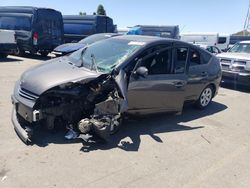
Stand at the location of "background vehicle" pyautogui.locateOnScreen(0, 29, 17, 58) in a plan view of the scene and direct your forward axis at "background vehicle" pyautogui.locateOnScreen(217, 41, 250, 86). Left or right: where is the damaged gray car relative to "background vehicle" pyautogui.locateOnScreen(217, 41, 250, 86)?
right

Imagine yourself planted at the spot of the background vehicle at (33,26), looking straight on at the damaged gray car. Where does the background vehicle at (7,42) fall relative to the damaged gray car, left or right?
right

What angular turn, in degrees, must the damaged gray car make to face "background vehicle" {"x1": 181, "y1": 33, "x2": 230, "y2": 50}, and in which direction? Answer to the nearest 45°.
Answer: approximately 135° to its right

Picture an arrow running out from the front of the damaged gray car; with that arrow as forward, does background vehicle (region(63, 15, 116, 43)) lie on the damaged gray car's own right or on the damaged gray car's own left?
on the damaged gray car's own right

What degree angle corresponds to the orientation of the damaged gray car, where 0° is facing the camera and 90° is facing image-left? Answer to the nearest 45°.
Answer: approximately 45°

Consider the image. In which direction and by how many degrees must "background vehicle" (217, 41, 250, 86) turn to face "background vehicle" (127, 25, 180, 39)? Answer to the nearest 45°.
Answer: approximately 90° to its right

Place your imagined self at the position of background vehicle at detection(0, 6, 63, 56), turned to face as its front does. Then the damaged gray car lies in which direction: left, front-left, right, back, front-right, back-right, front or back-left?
back-left
